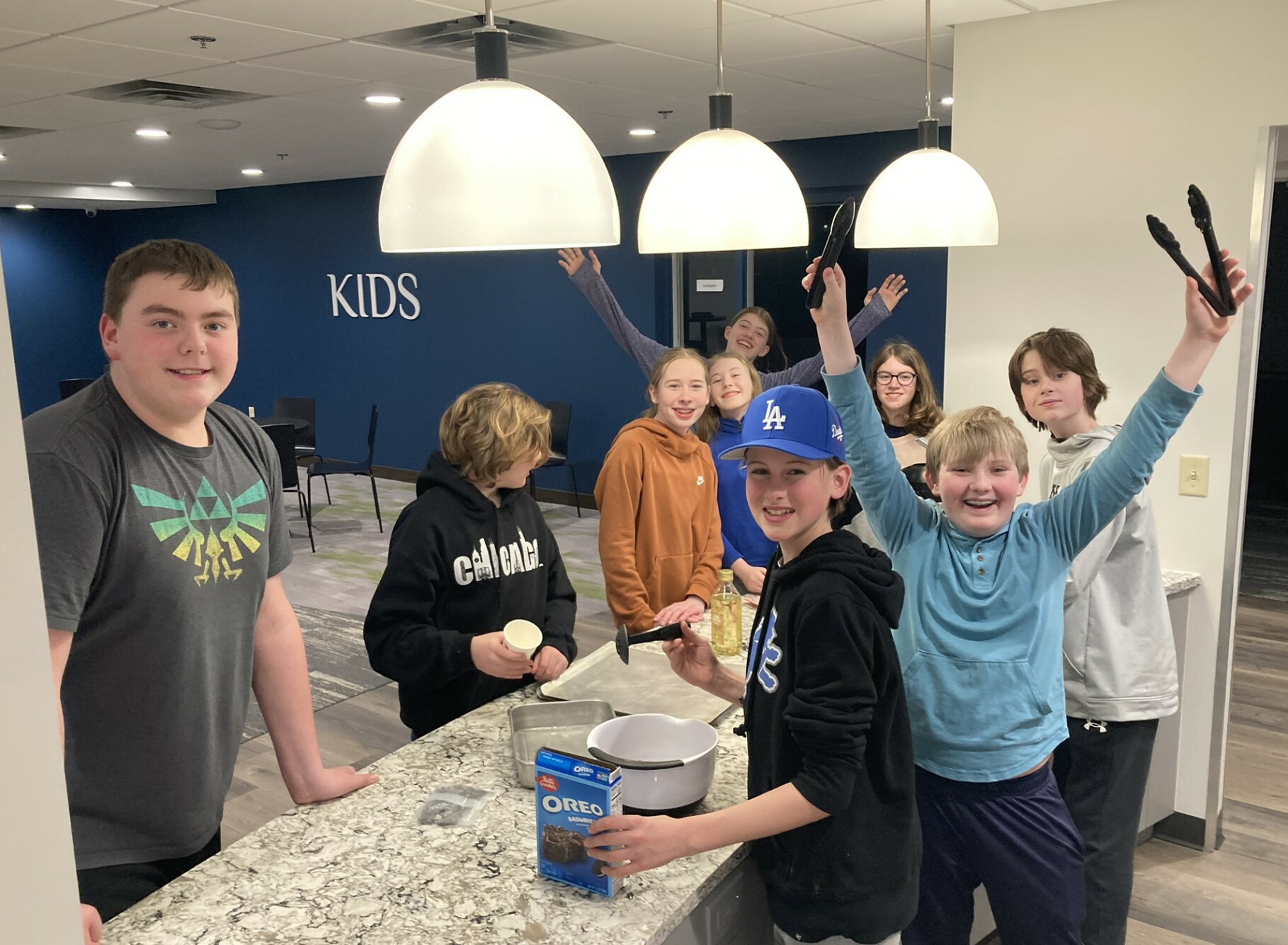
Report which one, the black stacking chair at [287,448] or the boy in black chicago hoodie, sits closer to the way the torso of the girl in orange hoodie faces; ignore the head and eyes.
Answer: the boy in black chicago hoodie

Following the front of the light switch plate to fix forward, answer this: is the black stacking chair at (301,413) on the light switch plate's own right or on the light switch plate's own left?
on the light switch plate's own right

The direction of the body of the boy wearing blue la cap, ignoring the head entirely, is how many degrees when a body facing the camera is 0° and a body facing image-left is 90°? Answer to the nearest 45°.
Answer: approximately 45°

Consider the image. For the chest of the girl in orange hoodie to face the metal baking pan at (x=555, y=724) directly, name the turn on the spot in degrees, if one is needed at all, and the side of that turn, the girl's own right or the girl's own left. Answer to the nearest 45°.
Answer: approximately 45° to the girl's own right

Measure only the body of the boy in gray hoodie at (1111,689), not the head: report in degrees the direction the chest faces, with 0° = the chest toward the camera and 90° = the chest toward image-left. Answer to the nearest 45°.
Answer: approximately 45°

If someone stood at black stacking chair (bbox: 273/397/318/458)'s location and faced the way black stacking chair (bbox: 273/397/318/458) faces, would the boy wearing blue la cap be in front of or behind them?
in front
